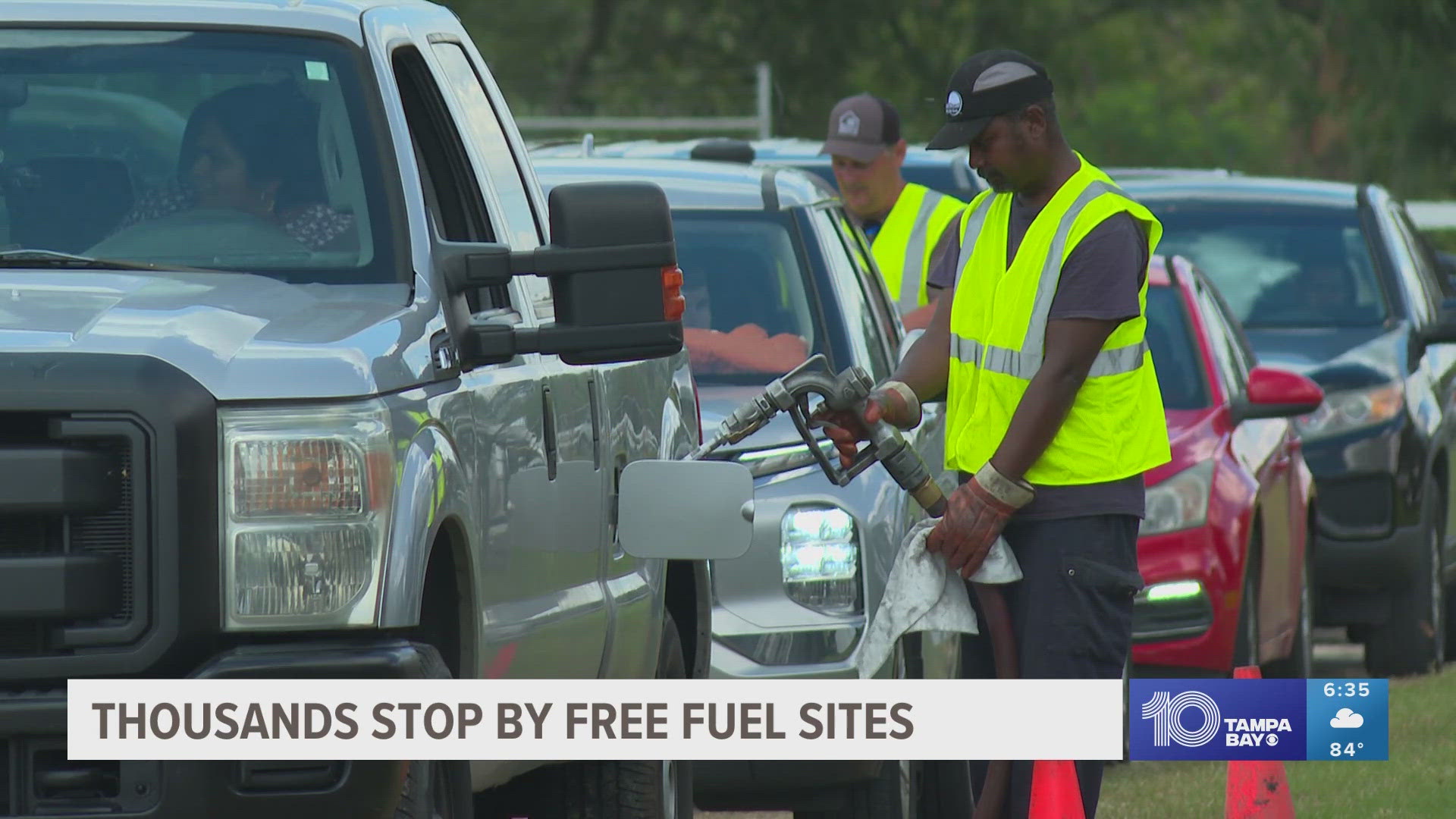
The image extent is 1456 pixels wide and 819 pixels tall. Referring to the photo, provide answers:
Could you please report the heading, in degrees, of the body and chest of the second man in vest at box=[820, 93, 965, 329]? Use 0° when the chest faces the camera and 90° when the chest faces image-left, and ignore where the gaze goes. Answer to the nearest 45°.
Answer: approximately 45°

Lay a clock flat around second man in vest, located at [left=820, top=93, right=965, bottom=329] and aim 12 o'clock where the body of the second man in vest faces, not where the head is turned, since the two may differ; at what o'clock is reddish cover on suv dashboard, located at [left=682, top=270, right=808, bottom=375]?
The reddish cover on suv dashboard is roughly at 11 o'clock from the second man in vest.

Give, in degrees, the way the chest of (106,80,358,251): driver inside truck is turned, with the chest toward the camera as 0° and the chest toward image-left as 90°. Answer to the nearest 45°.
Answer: approximately 45°

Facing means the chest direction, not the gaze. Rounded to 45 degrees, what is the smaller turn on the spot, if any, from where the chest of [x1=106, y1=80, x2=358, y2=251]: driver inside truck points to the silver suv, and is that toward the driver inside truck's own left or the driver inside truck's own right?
approximately 180°

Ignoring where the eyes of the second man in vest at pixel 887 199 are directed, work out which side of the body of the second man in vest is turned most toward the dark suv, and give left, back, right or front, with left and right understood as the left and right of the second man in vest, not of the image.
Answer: back

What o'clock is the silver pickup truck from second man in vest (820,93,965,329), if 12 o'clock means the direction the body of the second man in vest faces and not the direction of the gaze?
The silver pickup truck is roughly at 11 o'clock from the second man in vest.
